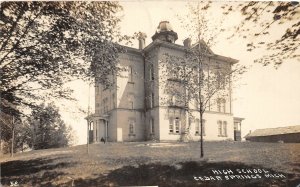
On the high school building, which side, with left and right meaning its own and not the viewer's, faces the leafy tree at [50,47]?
right

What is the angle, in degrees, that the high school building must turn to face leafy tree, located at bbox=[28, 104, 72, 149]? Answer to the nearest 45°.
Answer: approximately 90° to its right
